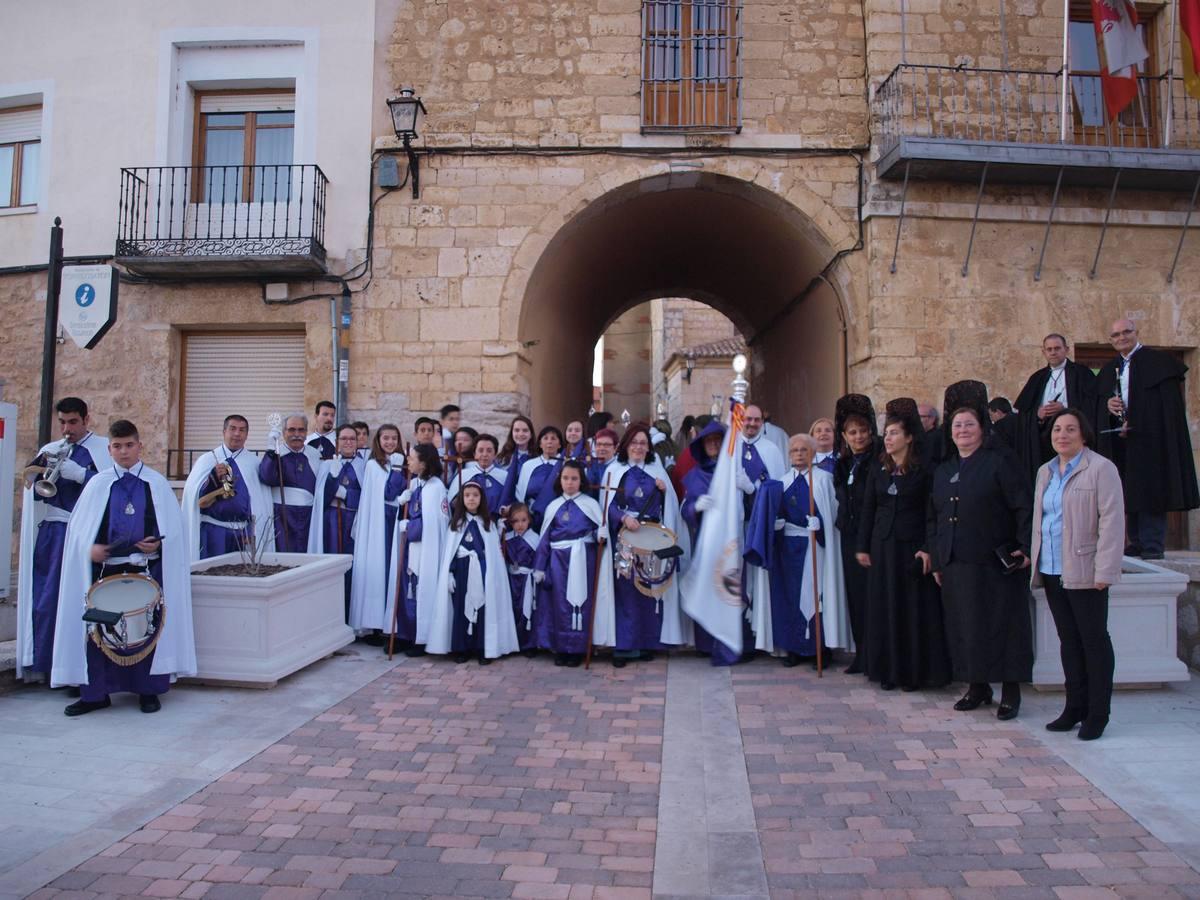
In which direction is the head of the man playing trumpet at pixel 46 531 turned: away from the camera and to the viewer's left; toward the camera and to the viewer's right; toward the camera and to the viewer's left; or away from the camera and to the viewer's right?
toward the camera and to the viewer's left

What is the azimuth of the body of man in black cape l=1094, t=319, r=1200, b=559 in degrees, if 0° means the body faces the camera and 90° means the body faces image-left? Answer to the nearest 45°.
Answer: approximately 45°

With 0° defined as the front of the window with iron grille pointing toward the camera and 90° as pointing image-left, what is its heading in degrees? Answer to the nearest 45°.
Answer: approximately 0°

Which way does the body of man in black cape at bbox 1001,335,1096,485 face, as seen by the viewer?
toward the camera

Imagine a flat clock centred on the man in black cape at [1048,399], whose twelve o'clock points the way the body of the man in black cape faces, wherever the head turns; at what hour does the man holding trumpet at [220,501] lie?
The man holding trumpet is roughly at 2 o'clock from the man in black cape.

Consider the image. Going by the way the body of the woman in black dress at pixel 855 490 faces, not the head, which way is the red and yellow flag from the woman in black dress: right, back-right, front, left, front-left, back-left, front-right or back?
back-left

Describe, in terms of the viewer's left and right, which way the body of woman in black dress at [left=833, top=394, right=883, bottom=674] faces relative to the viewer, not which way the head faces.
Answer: facing the viewer

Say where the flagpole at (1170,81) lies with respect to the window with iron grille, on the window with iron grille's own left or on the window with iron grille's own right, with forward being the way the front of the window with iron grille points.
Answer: on the window with iron grille's own left

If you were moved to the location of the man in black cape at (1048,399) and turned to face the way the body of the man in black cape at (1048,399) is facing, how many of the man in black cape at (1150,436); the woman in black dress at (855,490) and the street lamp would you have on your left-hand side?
1
